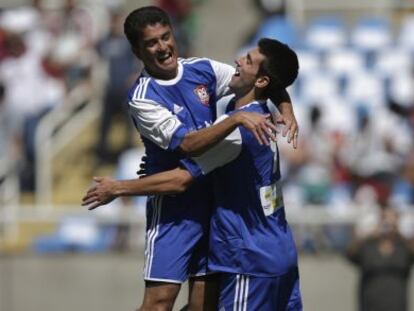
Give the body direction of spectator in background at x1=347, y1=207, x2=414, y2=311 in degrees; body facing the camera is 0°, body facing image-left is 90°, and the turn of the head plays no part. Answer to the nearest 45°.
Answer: approximately 0°
